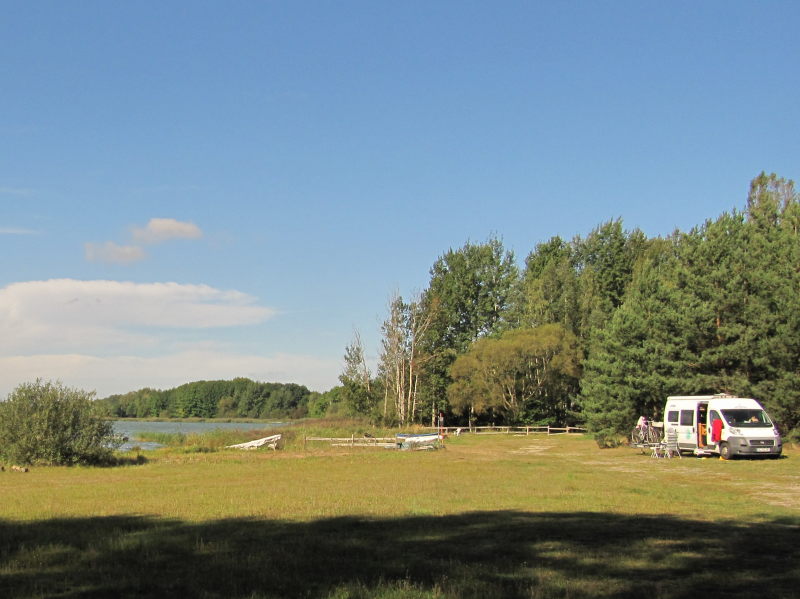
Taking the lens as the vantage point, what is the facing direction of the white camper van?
facing the viewer and to the right of the viewer

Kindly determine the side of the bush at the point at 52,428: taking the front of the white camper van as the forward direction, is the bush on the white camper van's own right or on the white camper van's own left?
on the white camper van's own right

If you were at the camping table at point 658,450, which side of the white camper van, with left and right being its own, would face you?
right

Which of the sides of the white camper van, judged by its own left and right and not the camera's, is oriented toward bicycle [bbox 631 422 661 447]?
back

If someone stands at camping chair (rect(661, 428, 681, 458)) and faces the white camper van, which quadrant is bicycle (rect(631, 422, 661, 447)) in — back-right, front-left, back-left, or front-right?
back-left

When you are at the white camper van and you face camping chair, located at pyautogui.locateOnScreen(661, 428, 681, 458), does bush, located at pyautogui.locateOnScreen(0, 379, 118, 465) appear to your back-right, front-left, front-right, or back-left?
front-left
